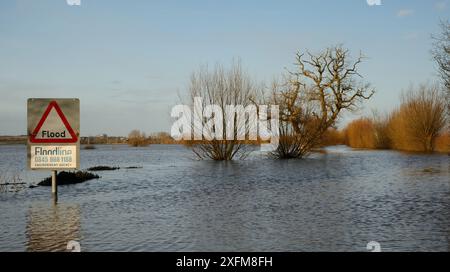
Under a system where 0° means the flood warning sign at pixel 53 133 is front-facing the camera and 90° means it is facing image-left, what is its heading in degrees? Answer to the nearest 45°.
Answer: approximately 0°
